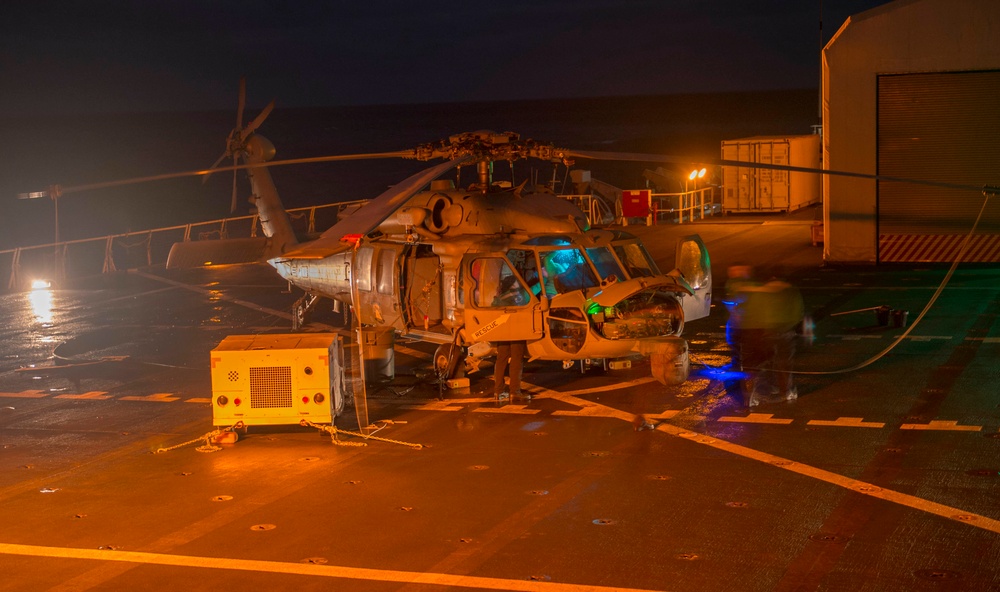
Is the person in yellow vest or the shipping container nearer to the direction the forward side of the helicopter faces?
the person in yellow vest

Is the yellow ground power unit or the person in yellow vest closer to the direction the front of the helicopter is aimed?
the person in yellow vest

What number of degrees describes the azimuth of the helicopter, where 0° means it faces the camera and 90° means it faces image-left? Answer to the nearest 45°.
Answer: approximately 315°

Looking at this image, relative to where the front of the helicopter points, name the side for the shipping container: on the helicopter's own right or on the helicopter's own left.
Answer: on the helicopter's own left

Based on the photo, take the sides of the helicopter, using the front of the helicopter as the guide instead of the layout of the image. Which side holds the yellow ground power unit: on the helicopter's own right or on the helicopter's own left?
on the helicopter's own right
